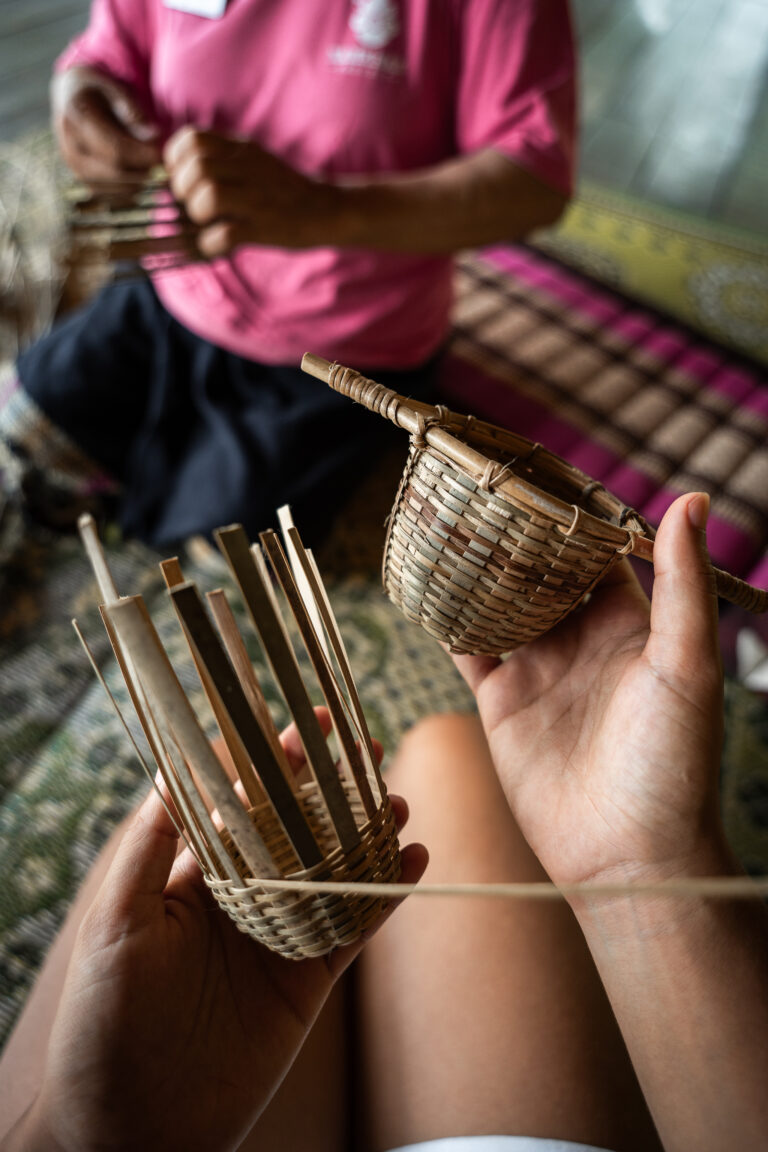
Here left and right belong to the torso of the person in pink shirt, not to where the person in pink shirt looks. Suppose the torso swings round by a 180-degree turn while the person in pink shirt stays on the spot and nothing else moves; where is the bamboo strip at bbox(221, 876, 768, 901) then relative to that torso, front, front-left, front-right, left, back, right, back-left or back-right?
back-right

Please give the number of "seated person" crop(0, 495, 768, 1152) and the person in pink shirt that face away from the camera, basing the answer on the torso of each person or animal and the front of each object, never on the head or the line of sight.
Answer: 1

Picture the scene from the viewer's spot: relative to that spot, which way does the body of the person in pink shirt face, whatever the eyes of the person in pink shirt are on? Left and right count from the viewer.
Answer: facing the viewer and to the left of the viewer

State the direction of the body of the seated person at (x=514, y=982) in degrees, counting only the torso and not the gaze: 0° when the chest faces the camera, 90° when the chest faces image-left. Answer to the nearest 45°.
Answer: approximately 180°

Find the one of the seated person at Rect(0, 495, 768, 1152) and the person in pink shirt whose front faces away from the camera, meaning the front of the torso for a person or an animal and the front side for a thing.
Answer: the seated person

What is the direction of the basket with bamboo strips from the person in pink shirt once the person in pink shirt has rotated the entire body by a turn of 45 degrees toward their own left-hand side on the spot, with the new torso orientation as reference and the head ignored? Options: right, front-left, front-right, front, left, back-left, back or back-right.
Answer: front
